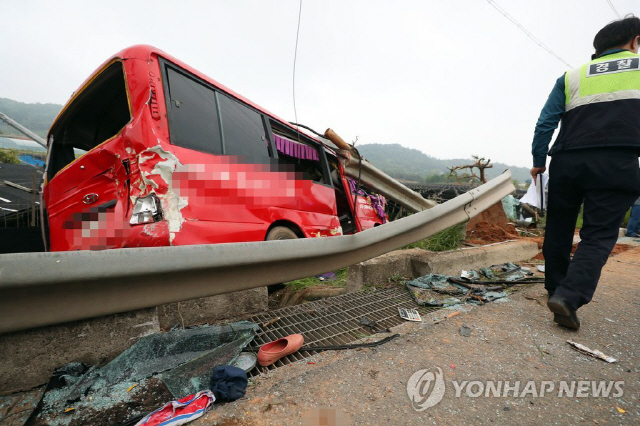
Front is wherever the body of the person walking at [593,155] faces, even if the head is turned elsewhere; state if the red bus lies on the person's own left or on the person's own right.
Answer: on the person's own left

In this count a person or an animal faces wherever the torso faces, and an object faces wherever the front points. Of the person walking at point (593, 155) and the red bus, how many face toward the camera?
0

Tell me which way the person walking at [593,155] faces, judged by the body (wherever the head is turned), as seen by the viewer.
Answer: away from the camera

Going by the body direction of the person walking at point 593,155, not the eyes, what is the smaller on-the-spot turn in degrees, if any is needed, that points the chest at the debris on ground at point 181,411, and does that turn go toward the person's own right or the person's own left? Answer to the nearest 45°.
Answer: approximately 135° to the person's own left

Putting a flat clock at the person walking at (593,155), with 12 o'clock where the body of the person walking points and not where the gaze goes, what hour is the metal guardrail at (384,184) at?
The metal guardrail is roughly at 10 o'clock from the person walking.

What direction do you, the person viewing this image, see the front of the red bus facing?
facing away from the viewer and to the right of the viewer
